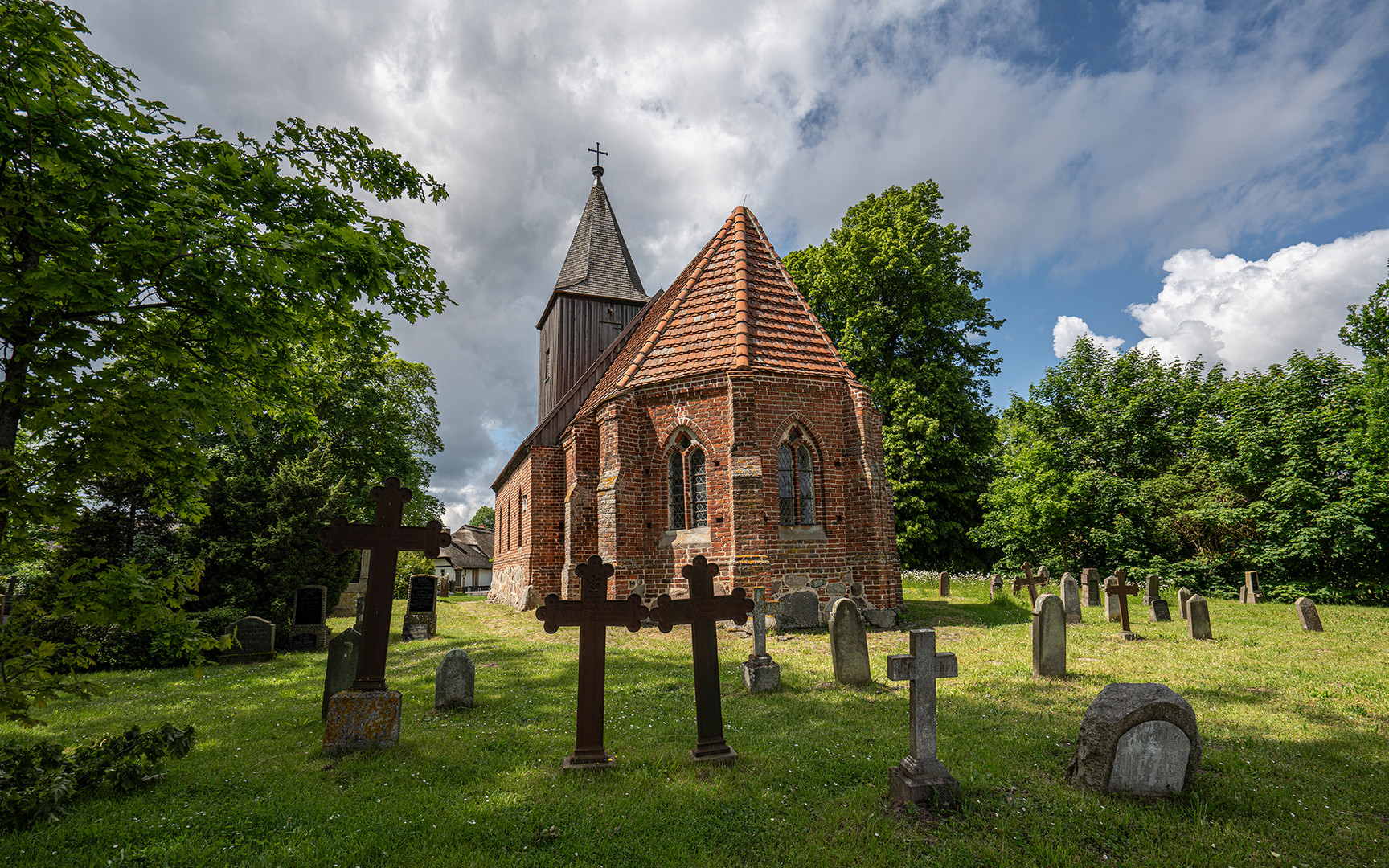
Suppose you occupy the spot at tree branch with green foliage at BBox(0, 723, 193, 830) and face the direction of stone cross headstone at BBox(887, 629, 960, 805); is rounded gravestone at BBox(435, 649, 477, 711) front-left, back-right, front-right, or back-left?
front-left

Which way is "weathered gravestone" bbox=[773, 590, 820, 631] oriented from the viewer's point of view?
toward the camera

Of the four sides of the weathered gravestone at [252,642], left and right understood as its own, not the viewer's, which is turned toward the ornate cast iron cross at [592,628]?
front

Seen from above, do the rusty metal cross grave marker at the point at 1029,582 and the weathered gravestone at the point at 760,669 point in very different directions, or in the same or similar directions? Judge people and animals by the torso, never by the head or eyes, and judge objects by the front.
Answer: same or similar directions

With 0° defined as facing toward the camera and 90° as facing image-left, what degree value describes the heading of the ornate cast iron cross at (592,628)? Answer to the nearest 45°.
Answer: approximately 0°

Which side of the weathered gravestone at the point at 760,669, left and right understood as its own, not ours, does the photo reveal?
front

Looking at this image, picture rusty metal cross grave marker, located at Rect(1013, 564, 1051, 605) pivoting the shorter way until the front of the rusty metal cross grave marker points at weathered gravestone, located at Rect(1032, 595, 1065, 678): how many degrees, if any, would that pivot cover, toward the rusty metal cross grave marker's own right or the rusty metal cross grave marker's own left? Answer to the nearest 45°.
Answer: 0° — it already faces it

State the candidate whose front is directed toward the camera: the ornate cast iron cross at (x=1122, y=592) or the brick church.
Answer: the ornate cast iron cross

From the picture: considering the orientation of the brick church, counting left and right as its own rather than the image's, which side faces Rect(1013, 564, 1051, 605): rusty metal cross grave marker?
right

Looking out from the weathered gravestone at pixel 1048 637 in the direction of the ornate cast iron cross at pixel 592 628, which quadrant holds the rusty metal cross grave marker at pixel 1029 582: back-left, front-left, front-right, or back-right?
back-right

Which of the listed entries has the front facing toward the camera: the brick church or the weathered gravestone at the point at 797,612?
the weathered gravestone

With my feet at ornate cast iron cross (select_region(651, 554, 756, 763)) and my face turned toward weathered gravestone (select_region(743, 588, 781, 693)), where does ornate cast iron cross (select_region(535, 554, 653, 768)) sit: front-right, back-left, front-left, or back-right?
back-left

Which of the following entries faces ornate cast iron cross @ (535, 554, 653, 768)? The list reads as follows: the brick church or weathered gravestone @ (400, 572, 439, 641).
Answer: the weathered gravestone

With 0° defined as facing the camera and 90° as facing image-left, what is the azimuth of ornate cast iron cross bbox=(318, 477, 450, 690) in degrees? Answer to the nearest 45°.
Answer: approximately 0°

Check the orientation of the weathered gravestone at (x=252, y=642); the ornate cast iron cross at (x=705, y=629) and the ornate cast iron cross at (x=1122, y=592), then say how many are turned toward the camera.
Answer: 3

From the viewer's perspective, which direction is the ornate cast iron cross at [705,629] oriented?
toward the camera

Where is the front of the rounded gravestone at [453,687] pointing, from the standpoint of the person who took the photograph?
facing the viewer

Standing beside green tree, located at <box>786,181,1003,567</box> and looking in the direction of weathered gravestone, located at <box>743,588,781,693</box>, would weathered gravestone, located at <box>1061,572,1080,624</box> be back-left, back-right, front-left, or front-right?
front-left
